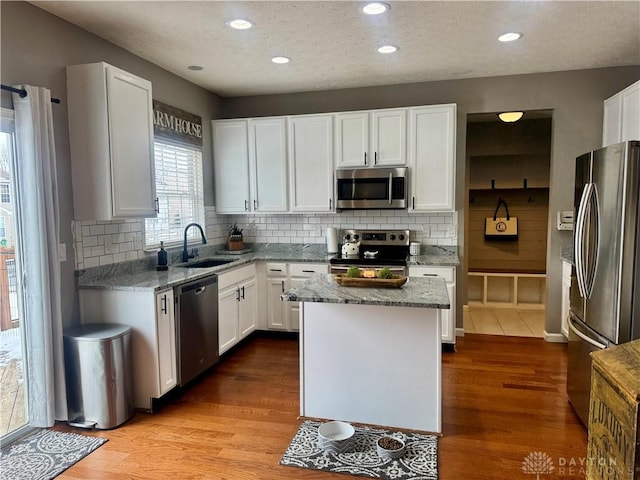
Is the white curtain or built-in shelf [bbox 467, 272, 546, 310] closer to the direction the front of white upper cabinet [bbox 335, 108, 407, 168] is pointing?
the white curtain

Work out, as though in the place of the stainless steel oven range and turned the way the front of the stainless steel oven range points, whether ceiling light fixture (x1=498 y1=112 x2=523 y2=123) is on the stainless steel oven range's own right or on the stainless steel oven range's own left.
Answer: on the stainless steel oven range's own left

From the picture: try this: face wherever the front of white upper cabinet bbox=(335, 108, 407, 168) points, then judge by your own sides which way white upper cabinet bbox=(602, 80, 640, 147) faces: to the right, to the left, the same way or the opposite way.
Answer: to the right

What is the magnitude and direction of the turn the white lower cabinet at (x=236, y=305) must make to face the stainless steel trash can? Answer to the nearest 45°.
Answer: approximately 90° to its right

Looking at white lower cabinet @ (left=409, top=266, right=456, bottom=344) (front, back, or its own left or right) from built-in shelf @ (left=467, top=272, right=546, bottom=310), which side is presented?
back

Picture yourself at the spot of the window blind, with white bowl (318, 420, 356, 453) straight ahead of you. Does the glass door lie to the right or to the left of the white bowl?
right

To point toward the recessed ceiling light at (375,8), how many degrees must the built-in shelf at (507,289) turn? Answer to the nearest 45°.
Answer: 0° — it already faces it

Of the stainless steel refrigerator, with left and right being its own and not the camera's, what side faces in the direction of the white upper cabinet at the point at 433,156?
right

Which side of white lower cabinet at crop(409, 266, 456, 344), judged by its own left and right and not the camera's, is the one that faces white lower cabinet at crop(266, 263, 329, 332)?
right

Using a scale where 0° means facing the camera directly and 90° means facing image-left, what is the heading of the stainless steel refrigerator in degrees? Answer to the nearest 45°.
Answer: approximately 45°

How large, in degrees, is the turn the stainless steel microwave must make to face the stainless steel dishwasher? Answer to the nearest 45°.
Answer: approximately 45° to its right

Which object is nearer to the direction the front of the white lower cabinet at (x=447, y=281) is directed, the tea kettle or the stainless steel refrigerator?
the stainless steel refrigerator

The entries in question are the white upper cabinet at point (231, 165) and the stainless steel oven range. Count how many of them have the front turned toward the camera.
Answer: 2
